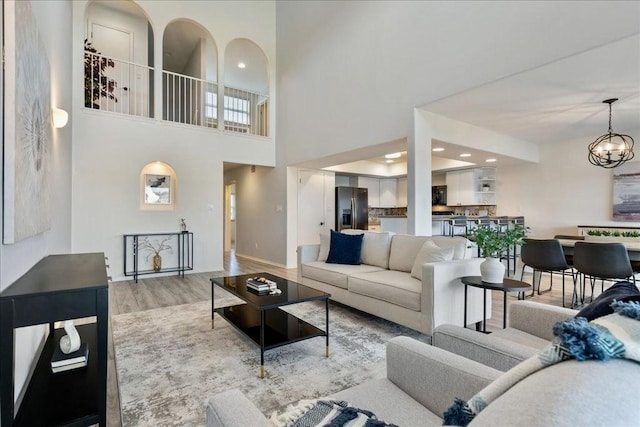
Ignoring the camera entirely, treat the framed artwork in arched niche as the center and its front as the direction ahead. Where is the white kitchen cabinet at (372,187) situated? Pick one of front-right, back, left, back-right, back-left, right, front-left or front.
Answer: left

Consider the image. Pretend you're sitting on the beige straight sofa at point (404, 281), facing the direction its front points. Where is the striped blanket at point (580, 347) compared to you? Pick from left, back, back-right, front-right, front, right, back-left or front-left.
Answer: front-left

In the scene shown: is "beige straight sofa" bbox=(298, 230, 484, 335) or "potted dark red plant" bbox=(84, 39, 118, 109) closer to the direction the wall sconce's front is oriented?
the beige straight sofa

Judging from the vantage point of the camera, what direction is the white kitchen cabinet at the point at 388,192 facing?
facing the viewer

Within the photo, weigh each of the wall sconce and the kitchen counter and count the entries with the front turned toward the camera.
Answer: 1

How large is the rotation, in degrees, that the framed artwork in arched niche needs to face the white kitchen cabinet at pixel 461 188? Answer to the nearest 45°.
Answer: approximately 90° to its left

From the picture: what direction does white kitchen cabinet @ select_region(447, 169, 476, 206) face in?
toward the camera

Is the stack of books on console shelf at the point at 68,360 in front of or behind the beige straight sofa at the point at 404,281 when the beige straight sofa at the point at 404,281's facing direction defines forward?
in front

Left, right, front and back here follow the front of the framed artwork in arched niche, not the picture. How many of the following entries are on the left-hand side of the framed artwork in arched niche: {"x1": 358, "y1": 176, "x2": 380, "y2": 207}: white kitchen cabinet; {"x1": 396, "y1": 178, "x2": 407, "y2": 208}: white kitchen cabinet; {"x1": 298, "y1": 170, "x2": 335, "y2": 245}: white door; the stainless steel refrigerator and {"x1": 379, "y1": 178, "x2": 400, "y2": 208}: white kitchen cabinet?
5

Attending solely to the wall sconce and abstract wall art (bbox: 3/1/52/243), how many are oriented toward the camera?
0

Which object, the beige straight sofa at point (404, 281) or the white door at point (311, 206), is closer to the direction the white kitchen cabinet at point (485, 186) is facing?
the beige straight sofa

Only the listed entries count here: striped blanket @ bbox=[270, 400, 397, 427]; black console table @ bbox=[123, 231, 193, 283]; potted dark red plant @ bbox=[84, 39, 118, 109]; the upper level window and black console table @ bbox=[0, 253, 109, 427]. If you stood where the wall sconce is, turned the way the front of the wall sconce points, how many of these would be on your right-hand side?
2

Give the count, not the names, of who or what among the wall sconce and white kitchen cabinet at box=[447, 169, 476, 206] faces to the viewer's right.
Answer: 1

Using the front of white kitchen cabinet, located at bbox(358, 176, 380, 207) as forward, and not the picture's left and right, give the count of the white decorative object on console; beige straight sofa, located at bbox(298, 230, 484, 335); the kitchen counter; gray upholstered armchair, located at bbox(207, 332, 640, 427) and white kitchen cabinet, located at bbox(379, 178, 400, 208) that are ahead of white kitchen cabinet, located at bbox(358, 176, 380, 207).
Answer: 4

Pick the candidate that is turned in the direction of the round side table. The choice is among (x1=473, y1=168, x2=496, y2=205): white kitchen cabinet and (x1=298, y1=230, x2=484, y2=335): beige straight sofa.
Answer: the white kitchen cabinet

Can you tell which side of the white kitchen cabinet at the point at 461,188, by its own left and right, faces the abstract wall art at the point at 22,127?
front
